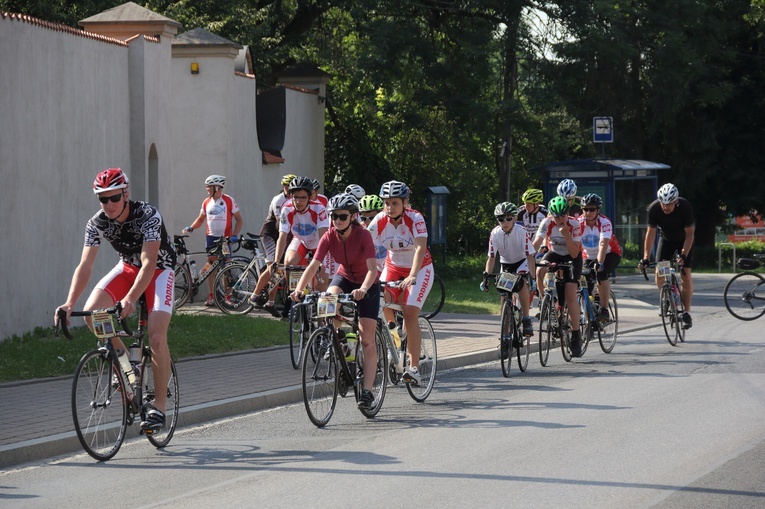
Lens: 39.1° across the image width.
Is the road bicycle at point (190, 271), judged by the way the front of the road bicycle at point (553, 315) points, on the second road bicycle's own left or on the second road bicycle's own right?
on the second road bicycle's own right

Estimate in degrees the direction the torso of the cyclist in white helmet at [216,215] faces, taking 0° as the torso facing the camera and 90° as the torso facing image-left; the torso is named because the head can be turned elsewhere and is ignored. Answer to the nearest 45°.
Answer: approximately 45°

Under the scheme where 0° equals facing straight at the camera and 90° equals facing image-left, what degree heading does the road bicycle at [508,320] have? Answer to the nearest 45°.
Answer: approximately 0°

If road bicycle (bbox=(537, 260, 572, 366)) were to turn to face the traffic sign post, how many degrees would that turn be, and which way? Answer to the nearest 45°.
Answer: approximately 180°

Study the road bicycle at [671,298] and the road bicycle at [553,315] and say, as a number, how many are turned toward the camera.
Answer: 2

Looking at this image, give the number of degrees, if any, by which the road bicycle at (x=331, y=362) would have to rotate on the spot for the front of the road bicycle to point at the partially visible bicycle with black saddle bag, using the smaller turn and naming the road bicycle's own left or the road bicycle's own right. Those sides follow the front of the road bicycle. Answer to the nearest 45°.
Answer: approximately 180°

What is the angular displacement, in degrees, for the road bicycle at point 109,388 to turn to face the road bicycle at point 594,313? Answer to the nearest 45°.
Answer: approximately 180°

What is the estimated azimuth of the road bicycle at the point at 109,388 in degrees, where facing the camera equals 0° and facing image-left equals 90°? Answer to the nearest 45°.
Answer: approximately 45°

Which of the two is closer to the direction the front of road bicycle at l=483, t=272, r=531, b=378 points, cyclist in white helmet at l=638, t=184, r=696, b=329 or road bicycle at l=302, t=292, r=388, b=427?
the road bicycle

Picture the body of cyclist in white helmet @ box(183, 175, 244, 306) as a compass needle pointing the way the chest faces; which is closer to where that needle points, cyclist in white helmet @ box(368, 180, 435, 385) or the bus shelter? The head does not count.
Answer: the cyclist in white helmet

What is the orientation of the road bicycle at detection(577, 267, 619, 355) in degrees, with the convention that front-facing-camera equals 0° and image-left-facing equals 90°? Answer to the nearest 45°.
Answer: approximately 45°
